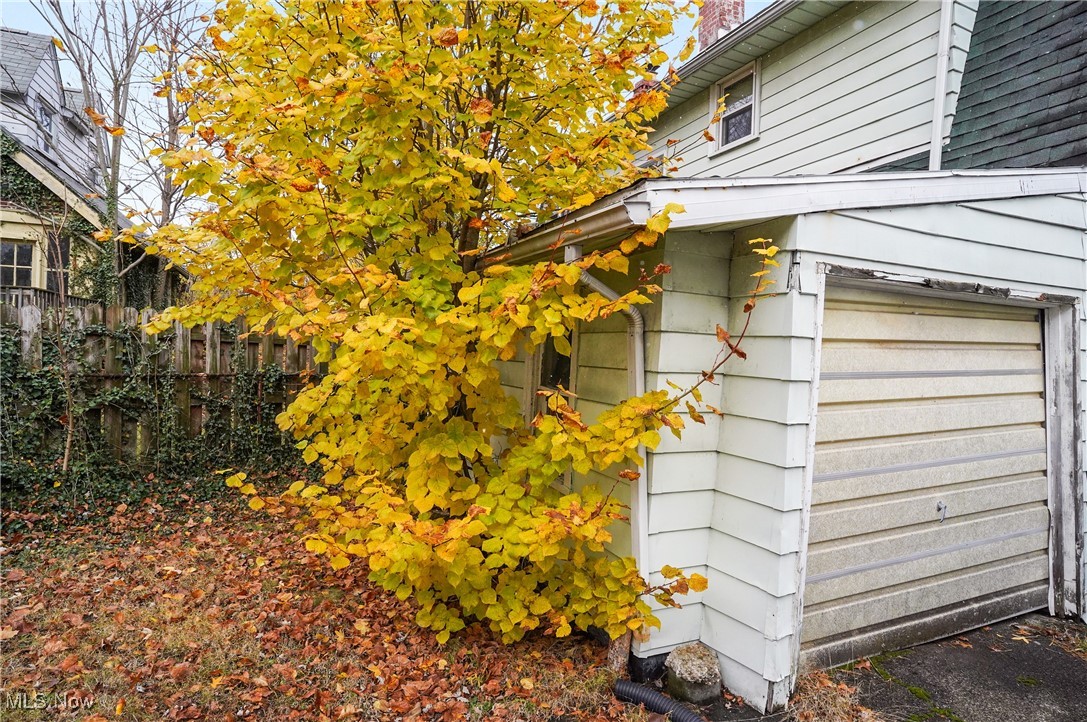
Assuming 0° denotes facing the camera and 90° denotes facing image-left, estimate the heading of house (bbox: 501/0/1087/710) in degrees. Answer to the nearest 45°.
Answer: approximately 315°

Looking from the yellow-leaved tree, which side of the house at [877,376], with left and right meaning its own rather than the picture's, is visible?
right

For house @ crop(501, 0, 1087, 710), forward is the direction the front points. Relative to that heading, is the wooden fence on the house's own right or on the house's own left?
on the house's own right

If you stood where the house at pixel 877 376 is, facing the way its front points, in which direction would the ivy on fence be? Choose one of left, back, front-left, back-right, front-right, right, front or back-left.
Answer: back-right
